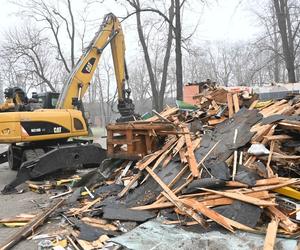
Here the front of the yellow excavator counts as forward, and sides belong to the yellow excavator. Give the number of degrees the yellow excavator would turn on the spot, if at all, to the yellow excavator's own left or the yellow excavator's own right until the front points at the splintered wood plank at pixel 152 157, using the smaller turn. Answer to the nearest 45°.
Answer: approximately 45° to the yellow excavator's own right

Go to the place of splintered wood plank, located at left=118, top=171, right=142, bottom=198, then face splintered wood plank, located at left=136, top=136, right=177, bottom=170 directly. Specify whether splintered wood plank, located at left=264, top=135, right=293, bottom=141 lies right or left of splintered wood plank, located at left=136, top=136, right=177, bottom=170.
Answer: right

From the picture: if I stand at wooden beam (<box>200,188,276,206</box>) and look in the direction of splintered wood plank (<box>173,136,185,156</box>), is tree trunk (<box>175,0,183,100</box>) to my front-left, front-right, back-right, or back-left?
front-right

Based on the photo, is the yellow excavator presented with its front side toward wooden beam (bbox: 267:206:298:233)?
no

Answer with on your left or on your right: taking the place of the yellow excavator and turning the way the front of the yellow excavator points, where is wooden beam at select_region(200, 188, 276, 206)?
on your right

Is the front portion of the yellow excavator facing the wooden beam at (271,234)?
no

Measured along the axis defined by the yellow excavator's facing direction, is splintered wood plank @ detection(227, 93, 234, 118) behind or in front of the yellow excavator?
in front

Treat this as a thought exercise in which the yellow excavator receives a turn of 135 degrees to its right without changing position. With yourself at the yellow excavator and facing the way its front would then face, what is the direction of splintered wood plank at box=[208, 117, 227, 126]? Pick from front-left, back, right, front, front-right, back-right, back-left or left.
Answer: left

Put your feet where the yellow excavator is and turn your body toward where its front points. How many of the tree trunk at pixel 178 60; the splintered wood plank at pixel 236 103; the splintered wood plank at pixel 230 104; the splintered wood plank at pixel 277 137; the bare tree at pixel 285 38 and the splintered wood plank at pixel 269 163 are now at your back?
0

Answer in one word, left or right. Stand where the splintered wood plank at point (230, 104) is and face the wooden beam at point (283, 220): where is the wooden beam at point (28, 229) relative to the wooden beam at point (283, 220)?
right

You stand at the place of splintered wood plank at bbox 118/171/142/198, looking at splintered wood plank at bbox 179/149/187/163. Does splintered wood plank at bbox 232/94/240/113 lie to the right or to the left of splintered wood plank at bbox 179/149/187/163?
left

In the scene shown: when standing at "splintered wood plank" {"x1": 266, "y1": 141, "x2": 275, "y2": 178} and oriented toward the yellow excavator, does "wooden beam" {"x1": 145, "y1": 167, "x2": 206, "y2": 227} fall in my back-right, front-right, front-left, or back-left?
front-left

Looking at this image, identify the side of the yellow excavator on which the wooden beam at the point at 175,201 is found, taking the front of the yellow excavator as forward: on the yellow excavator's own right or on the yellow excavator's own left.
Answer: on the yellow excavator's own right

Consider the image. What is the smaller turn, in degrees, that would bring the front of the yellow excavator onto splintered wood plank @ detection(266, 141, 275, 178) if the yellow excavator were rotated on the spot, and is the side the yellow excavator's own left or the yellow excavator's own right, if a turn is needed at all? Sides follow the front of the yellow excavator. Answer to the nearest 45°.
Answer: approximately 45° to the yellow excavator's own right

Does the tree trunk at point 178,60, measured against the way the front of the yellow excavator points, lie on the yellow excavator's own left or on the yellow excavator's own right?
on the yellow excavator's own left

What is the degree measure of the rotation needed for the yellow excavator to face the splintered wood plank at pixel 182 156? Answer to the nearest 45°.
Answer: approximately 45° to its right

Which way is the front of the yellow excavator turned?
to the viewer's right

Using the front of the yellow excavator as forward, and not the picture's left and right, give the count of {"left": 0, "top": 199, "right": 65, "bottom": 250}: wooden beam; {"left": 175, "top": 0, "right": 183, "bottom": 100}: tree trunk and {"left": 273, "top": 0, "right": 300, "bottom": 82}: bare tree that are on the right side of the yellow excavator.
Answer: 1

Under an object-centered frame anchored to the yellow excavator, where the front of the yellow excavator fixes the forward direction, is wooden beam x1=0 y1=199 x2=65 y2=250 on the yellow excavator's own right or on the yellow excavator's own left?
on the yellow excavator's own right
